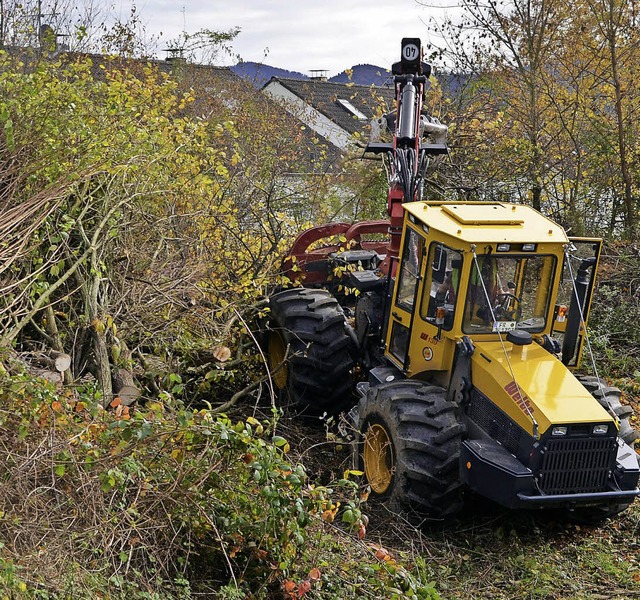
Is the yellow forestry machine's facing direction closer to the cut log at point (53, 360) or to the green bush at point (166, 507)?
the green bush

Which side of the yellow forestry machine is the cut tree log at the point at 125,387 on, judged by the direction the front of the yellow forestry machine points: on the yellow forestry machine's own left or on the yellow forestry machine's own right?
on the yellow forestry machine's own right

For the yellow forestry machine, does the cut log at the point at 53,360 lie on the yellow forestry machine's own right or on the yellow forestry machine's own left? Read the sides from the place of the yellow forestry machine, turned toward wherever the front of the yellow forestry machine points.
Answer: on the yellow forestry machine's own right

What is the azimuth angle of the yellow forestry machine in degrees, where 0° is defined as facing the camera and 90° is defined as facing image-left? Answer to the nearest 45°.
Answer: approximately 315°

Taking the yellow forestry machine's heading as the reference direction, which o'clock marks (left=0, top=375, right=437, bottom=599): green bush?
The green bush is roughly at 3 o'clock from the yellow forestry machine.

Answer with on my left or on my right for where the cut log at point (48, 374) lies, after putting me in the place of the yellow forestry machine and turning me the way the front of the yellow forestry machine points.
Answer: on my right
